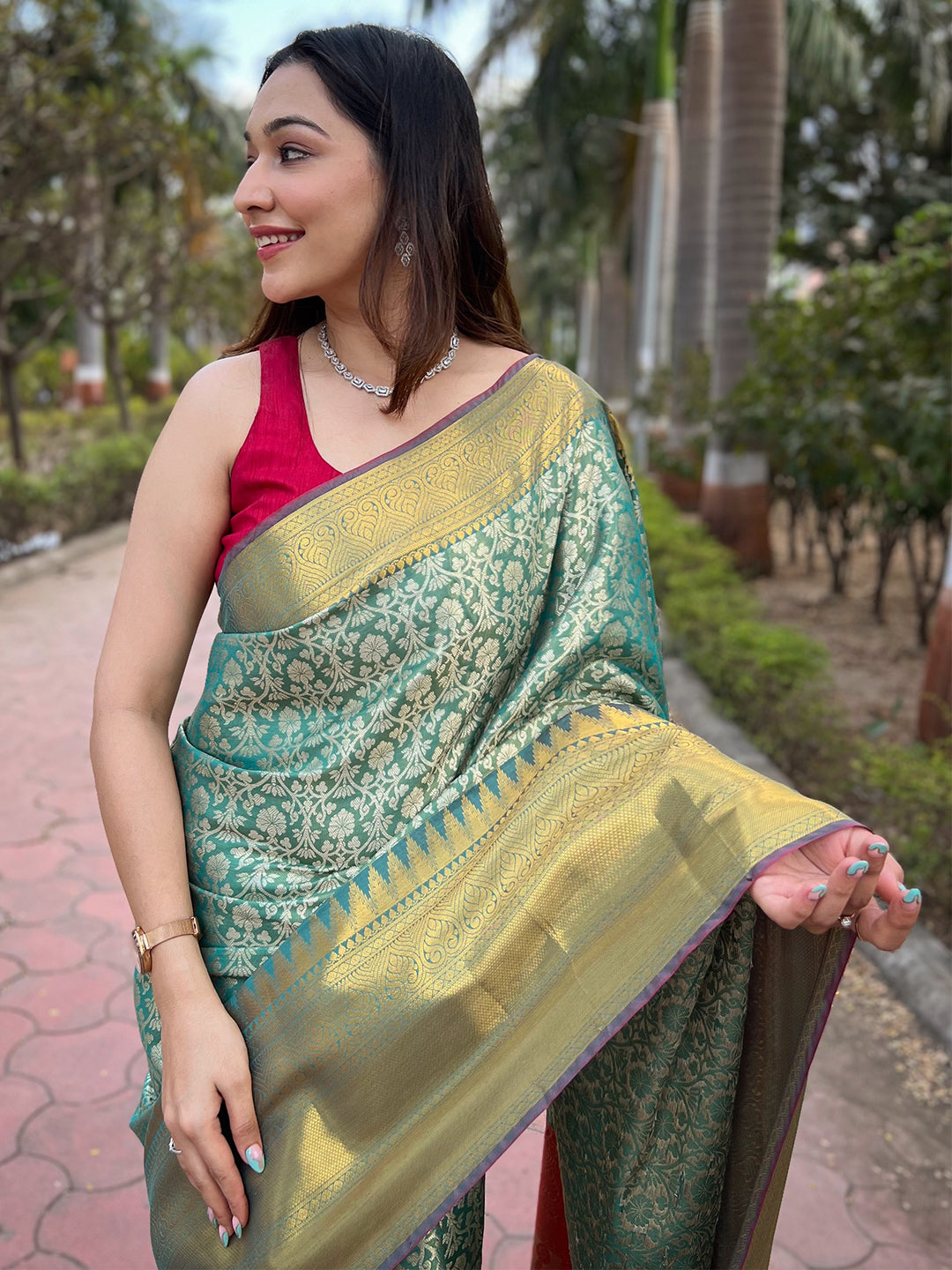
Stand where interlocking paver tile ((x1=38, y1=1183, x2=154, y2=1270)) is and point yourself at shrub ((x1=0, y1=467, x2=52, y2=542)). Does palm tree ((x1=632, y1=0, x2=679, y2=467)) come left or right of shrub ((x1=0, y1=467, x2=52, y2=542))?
right

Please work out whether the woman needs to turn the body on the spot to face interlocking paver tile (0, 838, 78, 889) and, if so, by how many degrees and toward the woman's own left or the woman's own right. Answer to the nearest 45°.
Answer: approximately 135° to the woman's own right

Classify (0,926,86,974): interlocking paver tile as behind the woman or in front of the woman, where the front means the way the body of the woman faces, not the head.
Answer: behind

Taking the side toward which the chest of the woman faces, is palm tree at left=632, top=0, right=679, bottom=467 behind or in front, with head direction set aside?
behind

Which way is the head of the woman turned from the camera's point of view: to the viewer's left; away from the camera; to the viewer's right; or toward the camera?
to the viewer's left

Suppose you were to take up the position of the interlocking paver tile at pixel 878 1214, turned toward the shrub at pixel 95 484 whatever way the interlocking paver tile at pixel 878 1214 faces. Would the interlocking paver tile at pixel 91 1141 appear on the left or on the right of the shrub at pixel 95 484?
left

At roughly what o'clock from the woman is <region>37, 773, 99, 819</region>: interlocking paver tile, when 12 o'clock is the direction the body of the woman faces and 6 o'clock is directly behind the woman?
The interlocking paver tile is roughly at 5 o'clock from the woman.

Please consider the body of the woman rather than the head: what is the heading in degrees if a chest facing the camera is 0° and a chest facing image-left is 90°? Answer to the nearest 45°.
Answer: approximately 0°

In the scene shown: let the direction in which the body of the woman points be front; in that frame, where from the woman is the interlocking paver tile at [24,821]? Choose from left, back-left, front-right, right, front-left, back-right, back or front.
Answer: back-right
